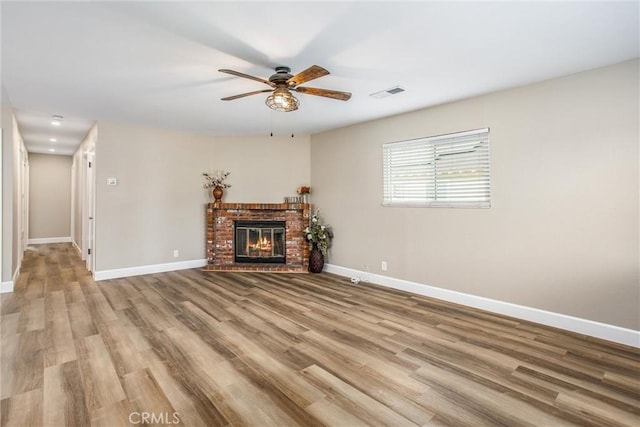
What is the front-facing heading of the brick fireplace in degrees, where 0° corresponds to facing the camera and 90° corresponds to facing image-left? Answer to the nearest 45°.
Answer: approximately 0°

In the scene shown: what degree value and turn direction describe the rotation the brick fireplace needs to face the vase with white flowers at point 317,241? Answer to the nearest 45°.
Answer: approximately 45° to its left

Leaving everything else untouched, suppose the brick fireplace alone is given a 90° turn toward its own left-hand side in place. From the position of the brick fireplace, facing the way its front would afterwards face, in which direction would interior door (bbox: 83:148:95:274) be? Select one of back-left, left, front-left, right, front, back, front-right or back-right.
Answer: back
